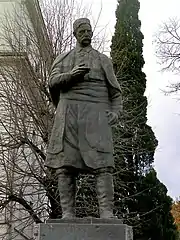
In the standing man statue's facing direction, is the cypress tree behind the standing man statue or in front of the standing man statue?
behind

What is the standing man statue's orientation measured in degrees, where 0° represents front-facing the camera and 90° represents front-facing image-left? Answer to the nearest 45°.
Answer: approximately 0°
